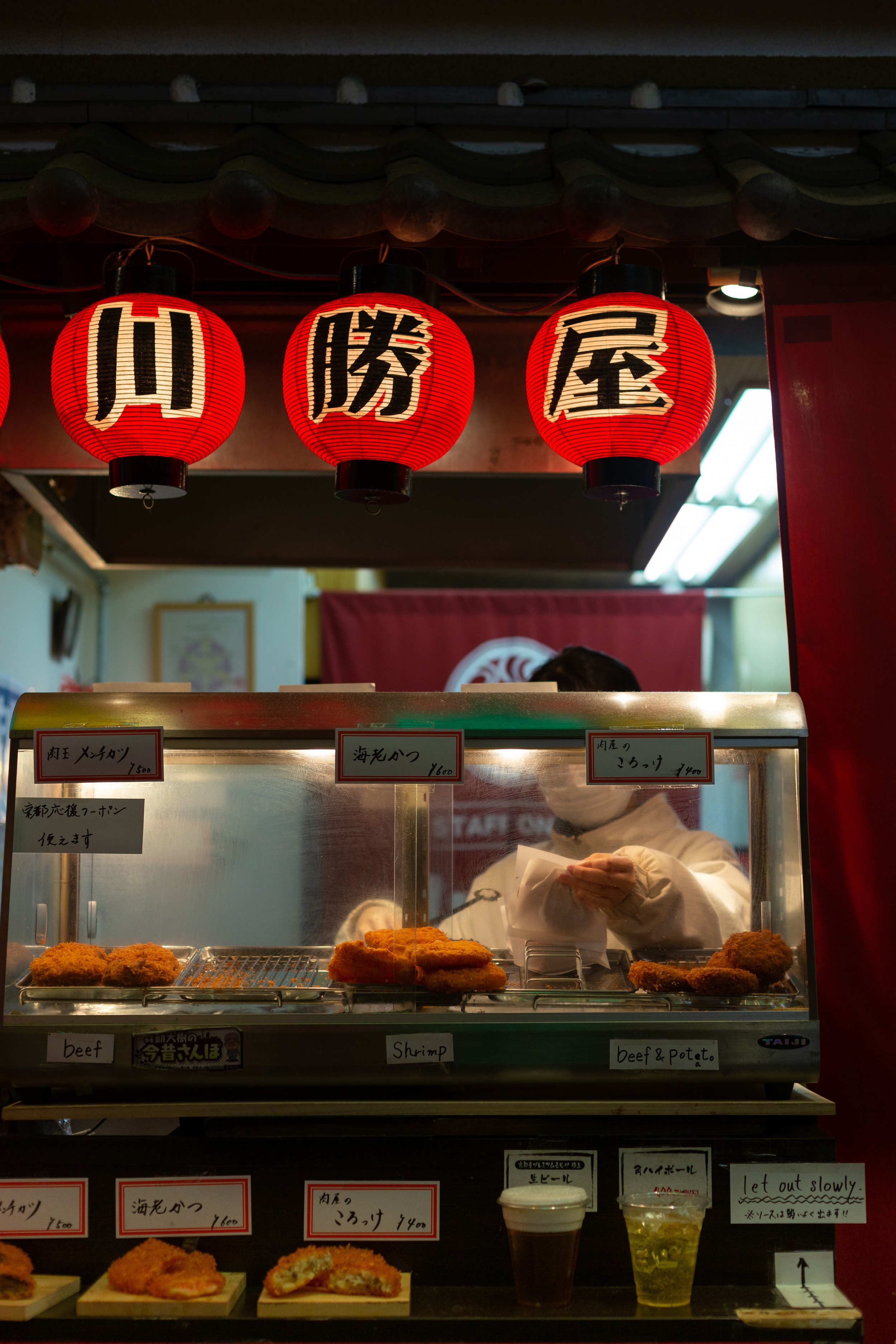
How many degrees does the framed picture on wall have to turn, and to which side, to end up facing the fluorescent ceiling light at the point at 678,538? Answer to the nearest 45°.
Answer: approximately 45° to its left

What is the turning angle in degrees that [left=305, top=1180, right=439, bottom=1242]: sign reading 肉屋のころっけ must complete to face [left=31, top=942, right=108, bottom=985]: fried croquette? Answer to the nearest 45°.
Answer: approximately 90° to its right

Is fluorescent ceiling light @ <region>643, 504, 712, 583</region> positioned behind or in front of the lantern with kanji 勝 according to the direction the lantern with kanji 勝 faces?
behind

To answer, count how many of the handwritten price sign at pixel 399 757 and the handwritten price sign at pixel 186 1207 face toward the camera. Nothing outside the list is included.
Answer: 2

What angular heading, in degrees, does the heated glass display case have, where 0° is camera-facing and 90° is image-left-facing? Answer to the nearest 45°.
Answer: approximately 0°

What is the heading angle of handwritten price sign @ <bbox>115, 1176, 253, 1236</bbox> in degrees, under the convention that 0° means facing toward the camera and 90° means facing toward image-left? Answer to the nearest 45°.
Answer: approximately 0°

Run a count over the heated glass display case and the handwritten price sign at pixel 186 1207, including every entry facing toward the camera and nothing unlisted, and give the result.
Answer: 2

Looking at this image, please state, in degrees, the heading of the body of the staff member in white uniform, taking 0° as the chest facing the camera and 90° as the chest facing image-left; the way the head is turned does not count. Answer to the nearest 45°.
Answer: approximately 45°

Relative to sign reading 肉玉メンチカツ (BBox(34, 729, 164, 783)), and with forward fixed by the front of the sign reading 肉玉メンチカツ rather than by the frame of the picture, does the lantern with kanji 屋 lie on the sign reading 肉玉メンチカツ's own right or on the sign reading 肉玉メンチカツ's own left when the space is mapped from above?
on the sign reading 肉玉メンチカツ's own left
